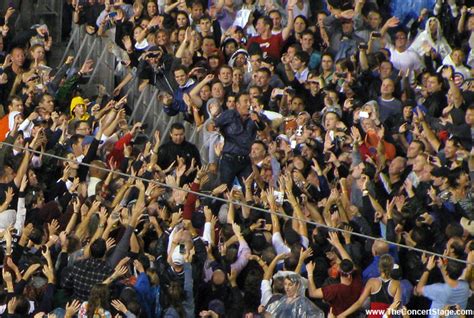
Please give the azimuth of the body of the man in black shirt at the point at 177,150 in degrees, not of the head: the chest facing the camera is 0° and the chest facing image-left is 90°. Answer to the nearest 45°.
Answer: approximately 0°

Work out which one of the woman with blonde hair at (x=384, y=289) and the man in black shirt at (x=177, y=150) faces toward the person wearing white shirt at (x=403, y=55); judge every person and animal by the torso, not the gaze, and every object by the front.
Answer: the woman with blonde hair

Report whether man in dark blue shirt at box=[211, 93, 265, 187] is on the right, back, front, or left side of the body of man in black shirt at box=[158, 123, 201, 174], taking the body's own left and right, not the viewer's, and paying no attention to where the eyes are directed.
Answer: left

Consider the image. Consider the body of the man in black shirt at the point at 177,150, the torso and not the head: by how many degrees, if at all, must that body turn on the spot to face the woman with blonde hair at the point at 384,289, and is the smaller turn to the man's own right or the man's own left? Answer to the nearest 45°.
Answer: approximately 45° to the man's own left

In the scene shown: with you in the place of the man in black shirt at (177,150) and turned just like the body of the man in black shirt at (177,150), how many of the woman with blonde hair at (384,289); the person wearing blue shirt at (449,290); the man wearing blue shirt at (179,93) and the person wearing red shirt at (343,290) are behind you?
1

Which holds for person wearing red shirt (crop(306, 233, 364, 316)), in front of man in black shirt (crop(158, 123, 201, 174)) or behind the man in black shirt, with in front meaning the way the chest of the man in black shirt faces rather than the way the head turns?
in front

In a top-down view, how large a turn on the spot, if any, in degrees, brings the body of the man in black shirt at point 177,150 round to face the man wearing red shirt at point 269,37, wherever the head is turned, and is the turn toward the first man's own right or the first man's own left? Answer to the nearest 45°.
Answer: approximately 135° to the first man's own left

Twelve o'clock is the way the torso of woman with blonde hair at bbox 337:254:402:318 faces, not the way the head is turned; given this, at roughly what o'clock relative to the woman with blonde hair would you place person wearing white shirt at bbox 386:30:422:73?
The person wearing white shirt is roughly at 12 o'clock from the woman with blonde hair.

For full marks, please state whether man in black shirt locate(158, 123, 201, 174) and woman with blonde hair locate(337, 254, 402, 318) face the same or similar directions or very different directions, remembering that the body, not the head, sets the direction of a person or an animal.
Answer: very different directions

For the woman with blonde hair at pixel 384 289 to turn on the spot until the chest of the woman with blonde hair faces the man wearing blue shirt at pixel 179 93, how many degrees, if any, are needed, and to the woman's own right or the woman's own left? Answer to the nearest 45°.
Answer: approximately 45° to the woman's own left

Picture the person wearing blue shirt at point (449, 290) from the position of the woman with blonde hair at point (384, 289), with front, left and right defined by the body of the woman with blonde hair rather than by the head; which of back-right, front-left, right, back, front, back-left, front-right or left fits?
right

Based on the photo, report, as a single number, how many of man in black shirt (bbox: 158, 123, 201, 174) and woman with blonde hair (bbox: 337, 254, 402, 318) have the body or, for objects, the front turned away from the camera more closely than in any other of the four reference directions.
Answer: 1

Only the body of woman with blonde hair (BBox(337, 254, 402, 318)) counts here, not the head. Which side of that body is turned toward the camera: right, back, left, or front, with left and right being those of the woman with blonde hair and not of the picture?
back
